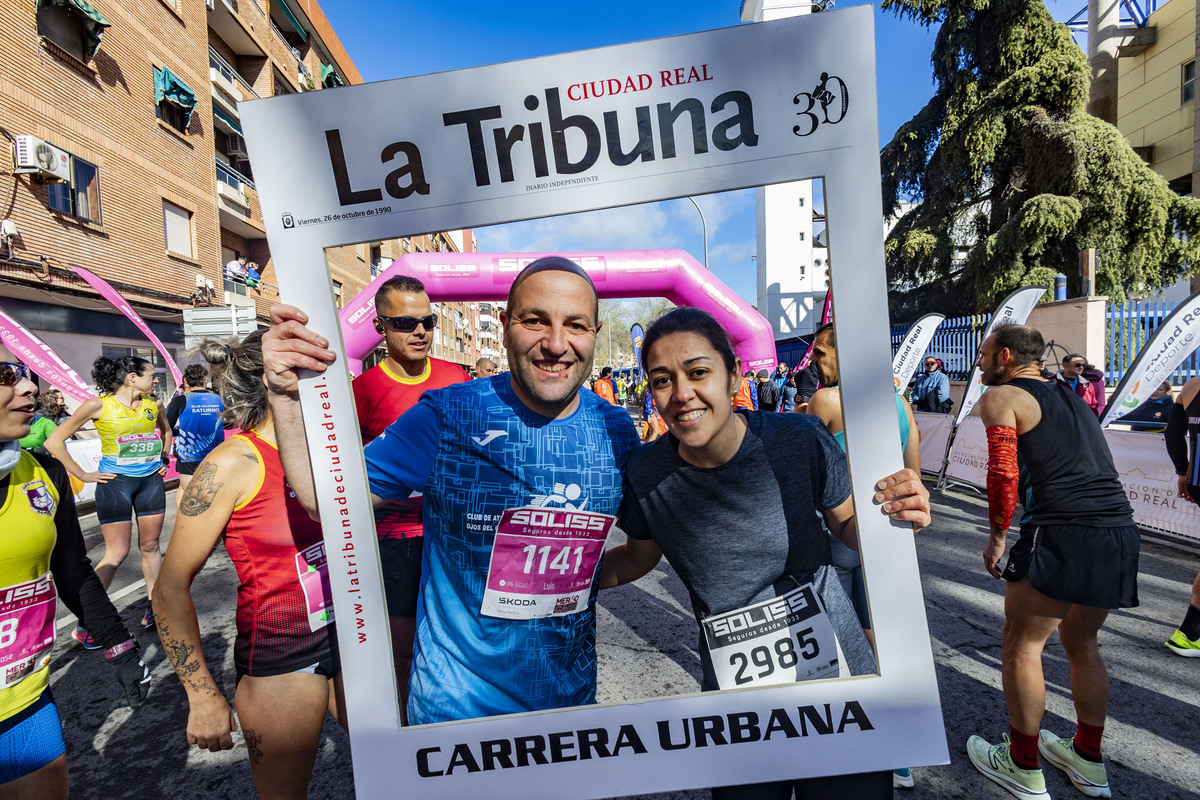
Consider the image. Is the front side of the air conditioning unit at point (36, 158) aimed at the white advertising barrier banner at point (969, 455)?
yes

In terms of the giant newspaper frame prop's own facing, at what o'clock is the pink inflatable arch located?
The pink inflatable arch is roughly at 6 o'clock from the giant newspaper frame prop.

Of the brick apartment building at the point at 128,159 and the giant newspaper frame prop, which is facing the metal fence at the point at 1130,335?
the brick apartment building

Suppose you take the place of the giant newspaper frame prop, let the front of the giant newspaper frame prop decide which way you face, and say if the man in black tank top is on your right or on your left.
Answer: on your left

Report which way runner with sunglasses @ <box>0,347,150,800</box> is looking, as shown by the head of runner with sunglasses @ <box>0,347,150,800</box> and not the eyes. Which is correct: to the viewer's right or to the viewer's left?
to the viewer's right

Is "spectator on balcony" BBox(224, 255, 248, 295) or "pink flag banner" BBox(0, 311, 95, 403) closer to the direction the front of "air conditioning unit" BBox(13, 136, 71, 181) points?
the pink flag banner

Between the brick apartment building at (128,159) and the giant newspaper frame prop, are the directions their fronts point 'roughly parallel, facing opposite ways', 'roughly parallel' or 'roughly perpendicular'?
roughly perpendicular

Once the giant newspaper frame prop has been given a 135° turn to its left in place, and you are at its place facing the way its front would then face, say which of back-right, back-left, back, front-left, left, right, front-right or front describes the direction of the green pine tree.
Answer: front

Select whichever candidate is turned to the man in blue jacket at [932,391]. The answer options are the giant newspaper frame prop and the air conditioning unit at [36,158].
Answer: the air conditioning unit
